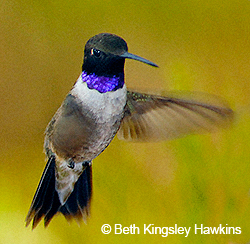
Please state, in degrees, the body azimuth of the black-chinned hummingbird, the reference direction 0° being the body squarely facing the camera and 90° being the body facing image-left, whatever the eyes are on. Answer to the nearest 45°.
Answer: approximately 315°
